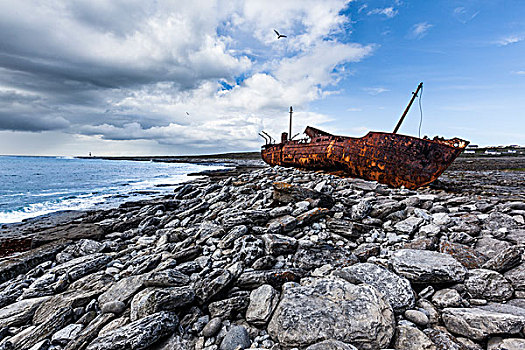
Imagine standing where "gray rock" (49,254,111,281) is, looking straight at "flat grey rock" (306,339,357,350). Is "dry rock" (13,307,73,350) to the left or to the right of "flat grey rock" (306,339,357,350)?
right

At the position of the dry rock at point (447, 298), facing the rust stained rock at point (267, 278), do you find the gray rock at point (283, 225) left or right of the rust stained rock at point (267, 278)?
right

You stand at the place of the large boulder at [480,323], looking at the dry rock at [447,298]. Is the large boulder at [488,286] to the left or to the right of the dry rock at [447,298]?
right

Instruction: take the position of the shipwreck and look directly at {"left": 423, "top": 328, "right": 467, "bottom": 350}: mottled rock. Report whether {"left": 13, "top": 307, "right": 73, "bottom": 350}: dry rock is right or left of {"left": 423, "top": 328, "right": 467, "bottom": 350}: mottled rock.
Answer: right

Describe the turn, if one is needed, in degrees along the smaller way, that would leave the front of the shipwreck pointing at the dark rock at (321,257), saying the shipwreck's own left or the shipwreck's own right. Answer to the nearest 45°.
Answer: approximately 45° to the shipwreck's own right

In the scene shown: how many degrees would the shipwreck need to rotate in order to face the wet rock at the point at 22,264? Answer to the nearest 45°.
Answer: approximately 90° to its right

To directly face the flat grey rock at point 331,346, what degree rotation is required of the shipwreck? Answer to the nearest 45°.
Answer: approximately 45° to its right

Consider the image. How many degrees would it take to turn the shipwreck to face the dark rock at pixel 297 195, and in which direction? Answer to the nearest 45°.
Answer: approximately 90° to its right

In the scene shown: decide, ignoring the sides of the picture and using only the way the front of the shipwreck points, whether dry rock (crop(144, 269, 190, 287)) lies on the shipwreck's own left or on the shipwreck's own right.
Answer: on the shipwreck's own right

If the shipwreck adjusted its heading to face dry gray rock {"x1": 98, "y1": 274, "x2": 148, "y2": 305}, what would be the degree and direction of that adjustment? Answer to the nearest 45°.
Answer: approximately 90° to its right

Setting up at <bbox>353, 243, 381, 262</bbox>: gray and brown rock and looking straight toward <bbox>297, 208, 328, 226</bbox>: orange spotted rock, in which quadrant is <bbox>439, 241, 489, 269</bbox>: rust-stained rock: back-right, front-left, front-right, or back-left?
back-right
